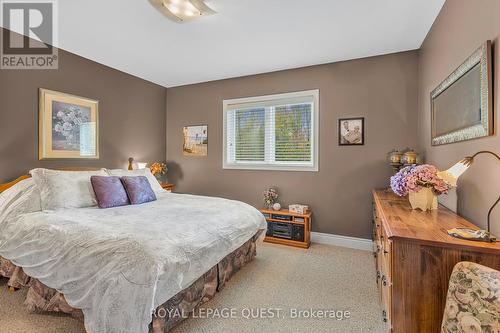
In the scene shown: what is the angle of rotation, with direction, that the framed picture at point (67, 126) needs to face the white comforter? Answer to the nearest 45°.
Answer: approximately 45° to its right

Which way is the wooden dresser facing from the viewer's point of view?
to the viewer's left

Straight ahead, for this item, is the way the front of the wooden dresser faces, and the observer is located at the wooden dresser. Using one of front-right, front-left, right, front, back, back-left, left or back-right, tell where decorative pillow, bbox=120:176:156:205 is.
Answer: front

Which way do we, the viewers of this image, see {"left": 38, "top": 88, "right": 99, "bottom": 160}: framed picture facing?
facing the viewer and to the right of the viewer

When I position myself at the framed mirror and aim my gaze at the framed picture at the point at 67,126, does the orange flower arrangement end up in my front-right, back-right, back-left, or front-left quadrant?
front-right

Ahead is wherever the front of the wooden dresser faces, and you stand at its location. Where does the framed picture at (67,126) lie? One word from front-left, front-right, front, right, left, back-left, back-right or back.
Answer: front

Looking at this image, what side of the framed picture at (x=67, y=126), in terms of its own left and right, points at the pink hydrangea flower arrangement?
front

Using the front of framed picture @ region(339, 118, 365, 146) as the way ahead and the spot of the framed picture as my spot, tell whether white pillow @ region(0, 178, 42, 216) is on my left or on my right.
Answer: on my right

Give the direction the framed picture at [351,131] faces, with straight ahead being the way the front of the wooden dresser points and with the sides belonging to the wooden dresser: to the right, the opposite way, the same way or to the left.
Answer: to the left

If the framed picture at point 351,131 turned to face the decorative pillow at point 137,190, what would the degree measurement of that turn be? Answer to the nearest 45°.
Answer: approximately 45° to its right

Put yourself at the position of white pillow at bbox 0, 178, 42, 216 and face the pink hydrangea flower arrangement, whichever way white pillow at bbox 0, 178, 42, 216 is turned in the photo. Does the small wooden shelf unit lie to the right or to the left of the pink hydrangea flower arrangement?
left

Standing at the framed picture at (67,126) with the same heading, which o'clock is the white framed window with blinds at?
The white framed window with blinds is roughly at 11 o'clock from the framed picture.

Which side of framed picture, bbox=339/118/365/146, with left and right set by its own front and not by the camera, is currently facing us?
front

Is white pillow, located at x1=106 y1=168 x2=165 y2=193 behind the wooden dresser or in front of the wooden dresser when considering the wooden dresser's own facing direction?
in front
